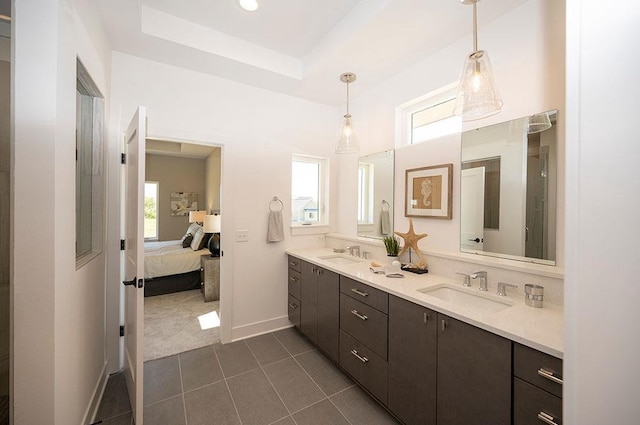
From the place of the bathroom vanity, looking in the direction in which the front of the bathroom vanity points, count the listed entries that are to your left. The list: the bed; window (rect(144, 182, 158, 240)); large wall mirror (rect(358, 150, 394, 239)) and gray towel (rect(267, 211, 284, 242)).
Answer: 0

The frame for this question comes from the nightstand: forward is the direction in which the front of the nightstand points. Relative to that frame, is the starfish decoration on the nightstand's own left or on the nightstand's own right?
on the nightstand's own left

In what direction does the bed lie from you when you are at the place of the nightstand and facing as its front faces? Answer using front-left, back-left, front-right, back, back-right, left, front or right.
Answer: front-right

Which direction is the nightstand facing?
to the viewer's left

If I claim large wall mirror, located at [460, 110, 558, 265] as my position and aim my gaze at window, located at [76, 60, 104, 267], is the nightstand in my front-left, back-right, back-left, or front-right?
front-right

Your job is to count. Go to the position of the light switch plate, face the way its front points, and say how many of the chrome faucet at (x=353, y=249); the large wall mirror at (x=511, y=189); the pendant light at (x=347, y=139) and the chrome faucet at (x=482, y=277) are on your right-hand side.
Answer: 0

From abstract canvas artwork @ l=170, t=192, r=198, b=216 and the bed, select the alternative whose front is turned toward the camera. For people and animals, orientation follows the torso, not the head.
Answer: the abstract canvas artwork

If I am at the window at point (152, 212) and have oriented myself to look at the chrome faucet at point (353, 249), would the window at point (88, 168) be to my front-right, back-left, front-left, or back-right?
front-right

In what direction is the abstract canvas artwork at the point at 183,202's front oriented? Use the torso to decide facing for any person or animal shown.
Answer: toward the camera

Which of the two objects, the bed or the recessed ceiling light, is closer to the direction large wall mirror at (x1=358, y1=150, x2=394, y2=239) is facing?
the recessed ceiling light

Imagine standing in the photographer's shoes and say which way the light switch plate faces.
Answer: facing the viewer

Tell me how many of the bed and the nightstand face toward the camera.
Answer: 0

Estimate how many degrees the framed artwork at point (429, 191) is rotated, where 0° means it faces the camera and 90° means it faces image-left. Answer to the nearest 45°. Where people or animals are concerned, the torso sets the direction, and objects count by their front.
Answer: approximately 45°

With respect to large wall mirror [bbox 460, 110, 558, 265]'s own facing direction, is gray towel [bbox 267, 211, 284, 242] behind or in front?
in front
